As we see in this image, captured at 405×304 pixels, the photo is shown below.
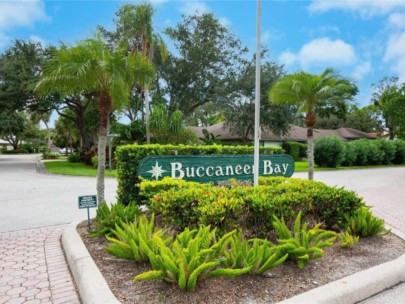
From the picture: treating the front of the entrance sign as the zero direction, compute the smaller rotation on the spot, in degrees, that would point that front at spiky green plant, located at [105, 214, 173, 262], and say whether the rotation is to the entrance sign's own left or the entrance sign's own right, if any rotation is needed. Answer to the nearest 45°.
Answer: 0° — it already faces it

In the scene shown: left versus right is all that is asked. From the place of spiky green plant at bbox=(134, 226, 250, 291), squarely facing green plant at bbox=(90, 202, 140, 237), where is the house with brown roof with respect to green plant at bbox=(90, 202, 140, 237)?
right

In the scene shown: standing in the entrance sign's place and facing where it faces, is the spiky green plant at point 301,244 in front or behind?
in front

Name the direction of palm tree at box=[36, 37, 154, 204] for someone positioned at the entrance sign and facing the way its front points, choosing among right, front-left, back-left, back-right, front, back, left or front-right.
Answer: front-right

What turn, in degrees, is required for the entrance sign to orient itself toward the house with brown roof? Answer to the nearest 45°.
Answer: approximately 180°

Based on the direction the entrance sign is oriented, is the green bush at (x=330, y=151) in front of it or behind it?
behind

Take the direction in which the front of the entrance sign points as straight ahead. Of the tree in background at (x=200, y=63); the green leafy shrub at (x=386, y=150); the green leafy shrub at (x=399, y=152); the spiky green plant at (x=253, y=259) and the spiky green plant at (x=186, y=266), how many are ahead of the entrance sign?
2

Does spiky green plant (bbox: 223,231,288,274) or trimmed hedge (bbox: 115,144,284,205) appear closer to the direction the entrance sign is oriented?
the spiky green plant

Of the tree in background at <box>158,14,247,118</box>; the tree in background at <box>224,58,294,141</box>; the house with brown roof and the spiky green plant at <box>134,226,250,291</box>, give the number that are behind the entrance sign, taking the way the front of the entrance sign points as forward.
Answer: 3

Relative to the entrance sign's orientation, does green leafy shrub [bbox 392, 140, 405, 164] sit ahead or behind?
behind

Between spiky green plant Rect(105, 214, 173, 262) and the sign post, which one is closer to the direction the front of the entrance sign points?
the spiky green plant

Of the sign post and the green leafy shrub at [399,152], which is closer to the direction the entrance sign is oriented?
the sign post

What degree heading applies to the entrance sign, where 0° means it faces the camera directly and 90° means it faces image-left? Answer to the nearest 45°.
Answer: approximately 0°

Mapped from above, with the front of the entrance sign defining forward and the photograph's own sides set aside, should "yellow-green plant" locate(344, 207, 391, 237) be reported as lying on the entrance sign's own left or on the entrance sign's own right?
on the entrance sign's own left

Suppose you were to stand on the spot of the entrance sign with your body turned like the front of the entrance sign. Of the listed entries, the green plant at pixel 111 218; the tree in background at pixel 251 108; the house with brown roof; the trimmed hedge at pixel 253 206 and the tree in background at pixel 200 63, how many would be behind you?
3

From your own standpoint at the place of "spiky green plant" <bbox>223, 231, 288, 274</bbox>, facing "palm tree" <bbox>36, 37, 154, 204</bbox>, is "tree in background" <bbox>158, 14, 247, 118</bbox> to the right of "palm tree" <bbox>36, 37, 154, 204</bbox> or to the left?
right

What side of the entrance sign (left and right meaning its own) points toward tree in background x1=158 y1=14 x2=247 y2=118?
back

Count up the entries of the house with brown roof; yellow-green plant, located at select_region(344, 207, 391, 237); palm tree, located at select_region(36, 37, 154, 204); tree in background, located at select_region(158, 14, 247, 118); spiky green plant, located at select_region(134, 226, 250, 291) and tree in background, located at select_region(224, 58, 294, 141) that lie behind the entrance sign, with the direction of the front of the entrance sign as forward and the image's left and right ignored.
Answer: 3
